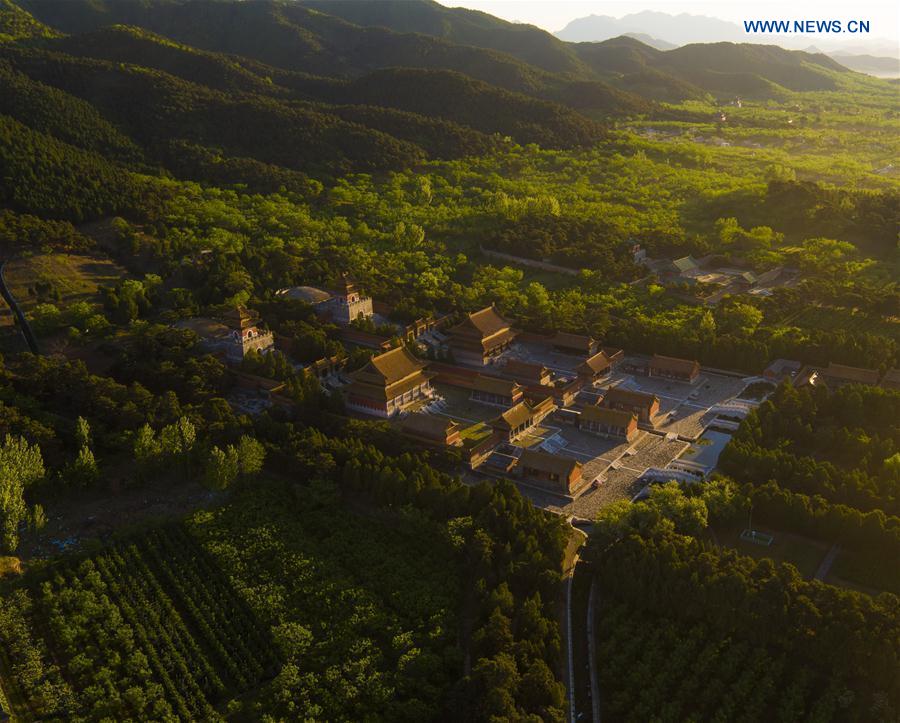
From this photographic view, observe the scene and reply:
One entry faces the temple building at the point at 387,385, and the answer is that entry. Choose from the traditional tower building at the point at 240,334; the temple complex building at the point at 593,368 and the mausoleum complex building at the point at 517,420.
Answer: the traditional tower building at the point at 240,334

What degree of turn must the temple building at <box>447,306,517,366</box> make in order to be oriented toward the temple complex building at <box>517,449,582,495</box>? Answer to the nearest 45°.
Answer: approximately 45° to its right

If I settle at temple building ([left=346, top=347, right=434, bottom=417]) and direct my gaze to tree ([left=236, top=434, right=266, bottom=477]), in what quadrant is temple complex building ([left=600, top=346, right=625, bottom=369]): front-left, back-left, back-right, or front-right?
back-left

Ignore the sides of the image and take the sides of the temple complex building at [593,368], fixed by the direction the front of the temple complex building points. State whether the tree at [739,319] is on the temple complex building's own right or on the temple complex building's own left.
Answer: on the temple complex building's own left

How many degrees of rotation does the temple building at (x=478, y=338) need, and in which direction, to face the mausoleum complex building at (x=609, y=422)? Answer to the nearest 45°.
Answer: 0° — it already faces it

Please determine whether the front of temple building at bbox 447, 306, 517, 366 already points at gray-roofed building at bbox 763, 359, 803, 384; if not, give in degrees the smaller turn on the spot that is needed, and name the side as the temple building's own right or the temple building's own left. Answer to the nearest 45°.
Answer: approximately 45° to the temple building's own left

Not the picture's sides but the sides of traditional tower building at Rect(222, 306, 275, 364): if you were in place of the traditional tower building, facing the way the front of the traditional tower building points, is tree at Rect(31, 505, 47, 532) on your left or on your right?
on your right
